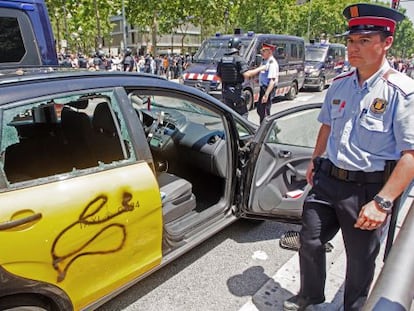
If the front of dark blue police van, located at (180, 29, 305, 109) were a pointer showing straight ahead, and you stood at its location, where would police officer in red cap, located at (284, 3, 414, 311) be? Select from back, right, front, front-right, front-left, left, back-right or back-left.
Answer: front-left

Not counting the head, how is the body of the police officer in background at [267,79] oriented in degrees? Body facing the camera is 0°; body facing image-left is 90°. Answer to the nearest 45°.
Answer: approximately 90°

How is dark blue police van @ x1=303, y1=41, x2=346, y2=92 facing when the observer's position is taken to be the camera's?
facing the viewer and to the left of the viewer

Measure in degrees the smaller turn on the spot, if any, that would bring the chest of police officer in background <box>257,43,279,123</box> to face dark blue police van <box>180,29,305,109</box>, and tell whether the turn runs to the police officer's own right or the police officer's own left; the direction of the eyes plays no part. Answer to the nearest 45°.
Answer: approximately 90° to the police officer's own right

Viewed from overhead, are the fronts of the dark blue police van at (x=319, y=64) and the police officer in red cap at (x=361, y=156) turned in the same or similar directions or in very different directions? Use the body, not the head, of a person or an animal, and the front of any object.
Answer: same or similar directions

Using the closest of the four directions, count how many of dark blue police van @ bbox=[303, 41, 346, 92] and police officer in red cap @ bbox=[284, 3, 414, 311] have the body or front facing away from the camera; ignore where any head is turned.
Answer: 0

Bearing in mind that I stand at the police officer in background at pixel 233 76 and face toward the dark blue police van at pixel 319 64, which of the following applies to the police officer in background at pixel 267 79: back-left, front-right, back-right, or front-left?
front-right

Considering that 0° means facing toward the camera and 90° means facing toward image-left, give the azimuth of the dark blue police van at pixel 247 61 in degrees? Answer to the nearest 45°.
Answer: approximately 45°

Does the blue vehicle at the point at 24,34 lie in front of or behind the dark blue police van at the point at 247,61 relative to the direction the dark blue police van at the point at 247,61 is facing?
in front

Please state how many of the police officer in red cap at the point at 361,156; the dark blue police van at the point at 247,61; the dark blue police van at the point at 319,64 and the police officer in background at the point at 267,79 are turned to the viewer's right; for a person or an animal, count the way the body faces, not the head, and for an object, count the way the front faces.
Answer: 0

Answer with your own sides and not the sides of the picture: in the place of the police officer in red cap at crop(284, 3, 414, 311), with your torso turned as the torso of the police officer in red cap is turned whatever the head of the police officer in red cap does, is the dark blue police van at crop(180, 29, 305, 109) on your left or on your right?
on your right

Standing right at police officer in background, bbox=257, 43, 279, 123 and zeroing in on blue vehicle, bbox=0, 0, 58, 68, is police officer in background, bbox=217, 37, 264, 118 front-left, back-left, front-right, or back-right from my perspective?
front-right

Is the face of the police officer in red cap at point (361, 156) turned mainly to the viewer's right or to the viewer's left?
to the viewer's left

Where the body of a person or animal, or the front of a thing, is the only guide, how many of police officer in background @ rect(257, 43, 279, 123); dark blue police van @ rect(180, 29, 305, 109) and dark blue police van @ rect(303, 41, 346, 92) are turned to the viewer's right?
0
